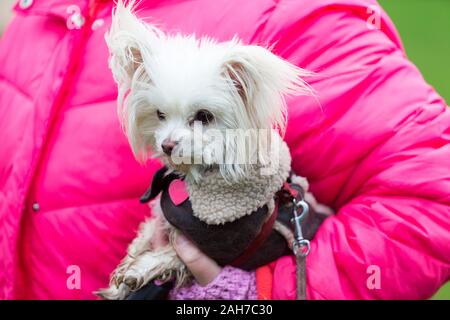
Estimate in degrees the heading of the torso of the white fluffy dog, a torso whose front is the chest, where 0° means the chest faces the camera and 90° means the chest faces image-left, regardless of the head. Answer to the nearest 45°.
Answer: approximately 45°

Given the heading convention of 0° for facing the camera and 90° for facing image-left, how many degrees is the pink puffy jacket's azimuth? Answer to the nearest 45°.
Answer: approximately 45°
